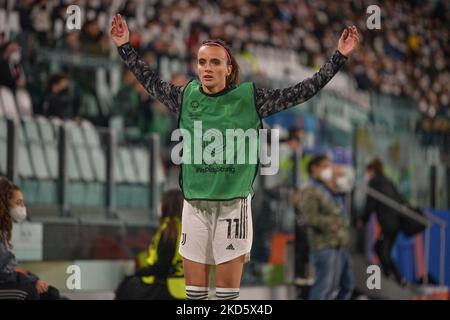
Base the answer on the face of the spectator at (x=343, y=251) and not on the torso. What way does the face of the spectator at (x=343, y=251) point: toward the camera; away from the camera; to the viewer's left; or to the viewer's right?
toward the camera

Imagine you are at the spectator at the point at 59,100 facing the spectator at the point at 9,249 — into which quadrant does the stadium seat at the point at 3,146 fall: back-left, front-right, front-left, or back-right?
front-right

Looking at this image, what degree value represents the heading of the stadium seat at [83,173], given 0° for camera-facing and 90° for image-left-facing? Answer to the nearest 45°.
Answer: approximately 315°

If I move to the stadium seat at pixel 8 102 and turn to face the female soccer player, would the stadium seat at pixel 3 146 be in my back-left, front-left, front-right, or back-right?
front-right

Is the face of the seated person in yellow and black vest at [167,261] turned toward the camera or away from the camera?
away from the camera

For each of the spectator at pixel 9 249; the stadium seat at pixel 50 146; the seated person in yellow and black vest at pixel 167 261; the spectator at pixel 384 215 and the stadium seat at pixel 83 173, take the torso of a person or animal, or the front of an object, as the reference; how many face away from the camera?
1

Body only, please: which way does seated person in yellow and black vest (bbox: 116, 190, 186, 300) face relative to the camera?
away from the camera

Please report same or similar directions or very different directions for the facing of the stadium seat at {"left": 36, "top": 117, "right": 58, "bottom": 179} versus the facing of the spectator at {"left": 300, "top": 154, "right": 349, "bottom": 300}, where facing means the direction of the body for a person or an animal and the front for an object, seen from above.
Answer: same or similar directions

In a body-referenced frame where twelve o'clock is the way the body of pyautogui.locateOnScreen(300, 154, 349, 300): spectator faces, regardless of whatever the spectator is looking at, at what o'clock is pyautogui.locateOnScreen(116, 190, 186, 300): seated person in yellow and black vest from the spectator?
The seated person in yellow and black vest is roughly at 4 o'clock from the spectator.

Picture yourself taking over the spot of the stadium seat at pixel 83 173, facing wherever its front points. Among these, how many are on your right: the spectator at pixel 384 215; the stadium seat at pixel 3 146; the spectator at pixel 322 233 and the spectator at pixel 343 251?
1

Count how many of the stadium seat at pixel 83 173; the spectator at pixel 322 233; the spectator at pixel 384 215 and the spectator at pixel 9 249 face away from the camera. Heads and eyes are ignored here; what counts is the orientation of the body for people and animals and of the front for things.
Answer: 0

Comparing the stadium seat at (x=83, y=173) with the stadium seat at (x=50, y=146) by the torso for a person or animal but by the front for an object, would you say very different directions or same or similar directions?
same or similar directions
